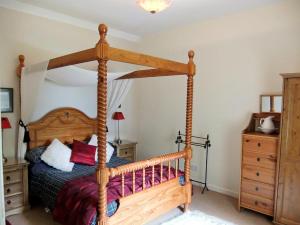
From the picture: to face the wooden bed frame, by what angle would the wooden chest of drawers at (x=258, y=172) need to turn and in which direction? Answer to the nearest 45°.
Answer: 0° — it already faces it

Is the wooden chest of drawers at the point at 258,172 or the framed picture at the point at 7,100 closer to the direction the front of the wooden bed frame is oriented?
the wooden chest of drawers

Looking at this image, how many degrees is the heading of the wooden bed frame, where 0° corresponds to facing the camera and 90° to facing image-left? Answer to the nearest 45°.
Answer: approximately 315°
